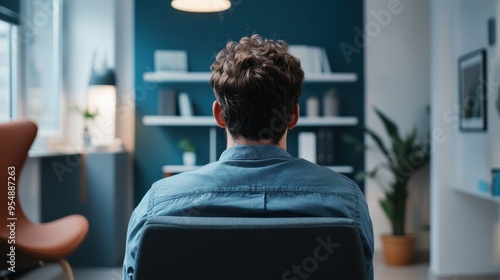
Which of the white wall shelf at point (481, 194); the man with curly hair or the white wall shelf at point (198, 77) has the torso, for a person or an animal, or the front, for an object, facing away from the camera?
the man with curly hair

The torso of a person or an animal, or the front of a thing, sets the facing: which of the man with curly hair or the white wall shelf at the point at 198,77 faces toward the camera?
the white wall shelf

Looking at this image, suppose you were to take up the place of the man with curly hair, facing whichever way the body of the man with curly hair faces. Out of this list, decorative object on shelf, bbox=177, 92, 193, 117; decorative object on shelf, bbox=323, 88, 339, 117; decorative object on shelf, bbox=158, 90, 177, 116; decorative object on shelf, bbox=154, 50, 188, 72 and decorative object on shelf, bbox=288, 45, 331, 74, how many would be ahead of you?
5

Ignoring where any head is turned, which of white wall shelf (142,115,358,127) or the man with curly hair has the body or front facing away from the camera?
the man with curly hair

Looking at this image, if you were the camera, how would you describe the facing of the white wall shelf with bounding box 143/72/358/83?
facing the viewer

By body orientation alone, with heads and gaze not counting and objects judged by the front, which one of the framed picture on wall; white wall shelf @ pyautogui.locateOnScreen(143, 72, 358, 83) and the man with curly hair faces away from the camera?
the man with curly hair

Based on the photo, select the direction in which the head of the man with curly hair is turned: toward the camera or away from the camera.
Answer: away from the camera

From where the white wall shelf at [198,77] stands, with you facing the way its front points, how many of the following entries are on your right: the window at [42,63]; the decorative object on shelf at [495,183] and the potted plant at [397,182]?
1

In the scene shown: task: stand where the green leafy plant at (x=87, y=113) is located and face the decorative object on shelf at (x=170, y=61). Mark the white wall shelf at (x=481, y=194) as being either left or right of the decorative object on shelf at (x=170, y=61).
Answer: right

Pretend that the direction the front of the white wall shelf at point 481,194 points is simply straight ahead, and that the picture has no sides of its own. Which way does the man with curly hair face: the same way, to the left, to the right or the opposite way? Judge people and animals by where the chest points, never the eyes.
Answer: to the right

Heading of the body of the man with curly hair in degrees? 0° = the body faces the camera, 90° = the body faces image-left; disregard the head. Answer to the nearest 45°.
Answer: approximately 180°

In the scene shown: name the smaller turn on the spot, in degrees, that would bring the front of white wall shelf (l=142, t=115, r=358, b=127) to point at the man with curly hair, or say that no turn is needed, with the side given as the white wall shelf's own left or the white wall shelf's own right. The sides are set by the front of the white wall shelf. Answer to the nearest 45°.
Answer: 0° — it already faces them

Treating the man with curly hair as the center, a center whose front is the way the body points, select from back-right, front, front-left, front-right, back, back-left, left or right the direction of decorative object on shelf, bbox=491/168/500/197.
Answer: front-right

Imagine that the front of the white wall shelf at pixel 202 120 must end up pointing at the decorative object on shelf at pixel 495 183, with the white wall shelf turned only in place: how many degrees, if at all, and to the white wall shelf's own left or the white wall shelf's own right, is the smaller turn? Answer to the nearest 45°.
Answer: approximately 45° to the white wall shelf's own left

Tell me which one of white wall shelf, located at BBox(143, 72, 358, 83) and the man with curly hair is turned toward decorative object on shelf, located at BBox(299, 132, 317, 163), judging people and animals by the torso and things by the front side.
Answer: the man with curly hair

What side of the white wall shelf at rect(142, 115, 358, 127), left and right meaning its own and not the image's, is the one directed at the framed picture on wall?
left

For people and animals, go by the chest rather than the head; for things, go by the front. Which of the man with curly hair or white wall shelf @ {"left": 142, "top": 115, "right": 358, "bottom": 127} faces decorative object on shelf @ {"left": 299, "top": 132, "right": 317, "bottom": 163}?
the man with curly hair
